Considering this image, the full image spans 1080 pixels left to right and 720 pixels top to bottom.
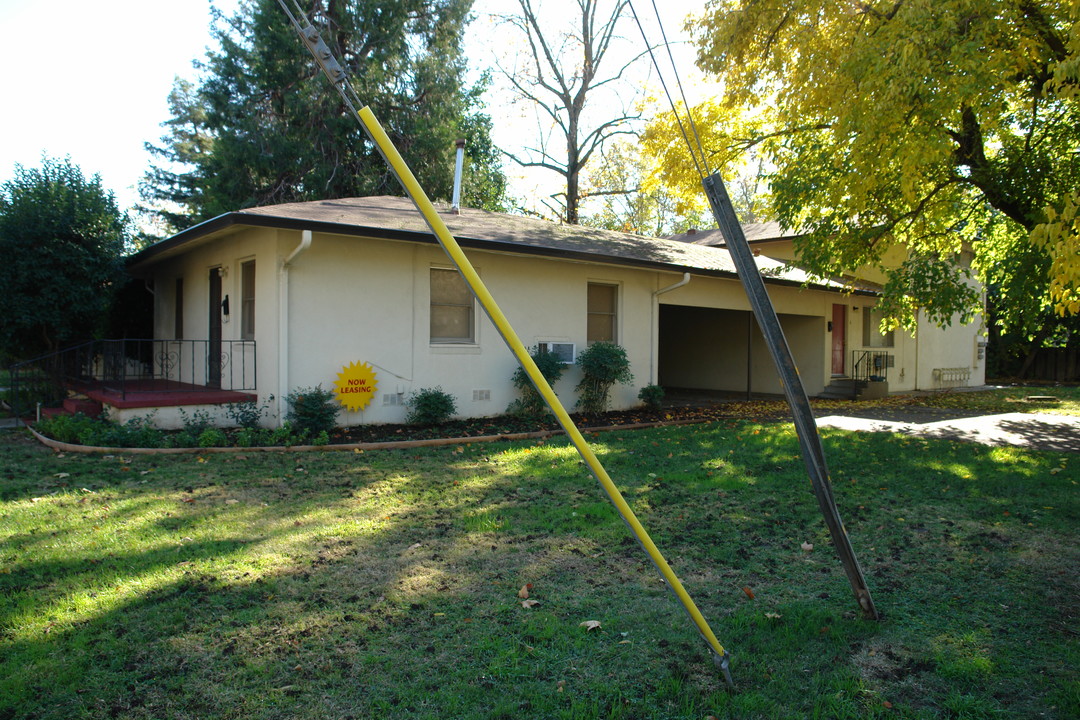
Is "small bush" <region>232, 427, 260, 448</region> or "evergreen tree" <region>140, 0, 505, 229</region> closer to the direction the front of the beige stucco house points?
the small bush

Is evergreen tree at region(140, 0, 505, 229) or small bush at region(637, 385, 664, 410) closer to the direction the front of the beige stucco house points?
the small bush

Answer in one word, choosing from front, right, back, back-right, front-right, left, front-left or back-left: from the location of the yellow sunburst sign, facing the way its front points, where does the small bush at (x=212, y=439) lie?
front-right

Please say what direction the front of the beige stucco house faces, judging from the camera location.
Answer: facing the viewer and to the right of the viewer

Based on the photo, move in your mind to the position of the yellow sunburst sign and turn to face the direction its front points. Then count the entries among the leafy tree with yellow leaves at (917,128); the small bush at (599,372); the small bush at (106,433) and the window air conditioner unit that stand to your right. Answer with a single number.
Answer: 1

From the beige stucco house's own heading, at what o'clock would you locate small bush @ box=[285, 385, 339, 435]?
The small bush is roughly at 2 o'clock from the beige stucco house.

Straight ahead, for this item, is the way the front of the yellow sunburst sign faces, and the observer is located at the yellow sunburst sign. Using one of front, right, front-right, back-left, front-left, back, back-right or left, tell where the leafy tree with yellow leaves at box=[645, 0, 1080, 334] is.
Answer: left

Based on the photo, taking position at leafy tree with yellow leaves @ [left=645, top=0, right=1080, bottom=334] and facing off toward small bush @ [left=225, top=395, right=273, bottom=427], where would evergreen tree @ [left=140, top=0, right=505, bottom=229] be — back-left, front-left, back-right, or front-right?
front-right

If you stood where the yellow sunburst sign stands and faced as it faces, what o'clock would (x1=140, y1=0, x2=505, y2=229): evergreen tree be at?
The evergreen tree is roughly at 6 o'clock from the yellow sunburst sign.

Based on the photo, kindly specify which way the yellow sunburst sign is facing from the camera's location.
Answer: facing the viewer
